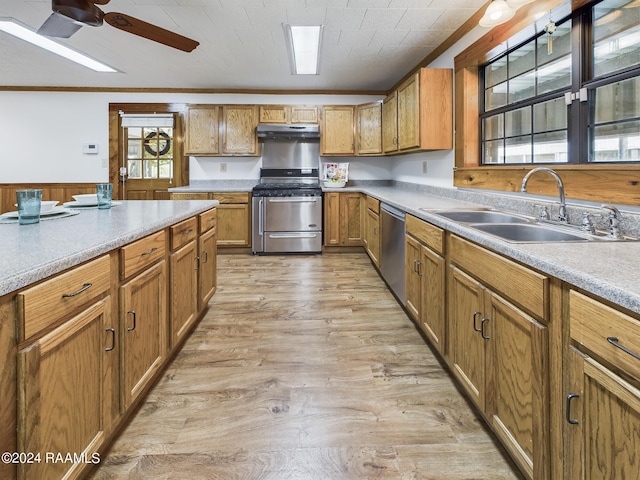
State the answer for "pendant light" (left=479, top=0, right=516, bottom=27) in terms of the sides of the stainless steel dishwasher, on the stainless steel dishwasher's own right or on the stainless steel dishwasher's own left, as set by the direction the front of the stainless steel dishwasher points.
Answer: on the stainless steel dishwasher's own left

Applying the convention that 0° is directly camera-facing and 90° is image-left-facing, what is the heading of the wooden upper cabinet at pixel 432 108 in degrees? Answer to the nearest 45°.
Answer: approximately 90°

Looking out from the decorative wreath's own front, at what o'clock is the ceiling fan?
The ceiling fan is roughly at 12 o'clock from the decorative wreath.

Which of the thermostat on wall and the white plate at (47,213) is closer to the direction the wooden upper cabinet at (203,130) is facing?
the white plate

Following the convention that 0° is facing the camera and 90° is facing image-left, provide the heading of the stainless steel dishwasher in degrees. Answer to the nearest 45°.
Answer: approximately 90°
